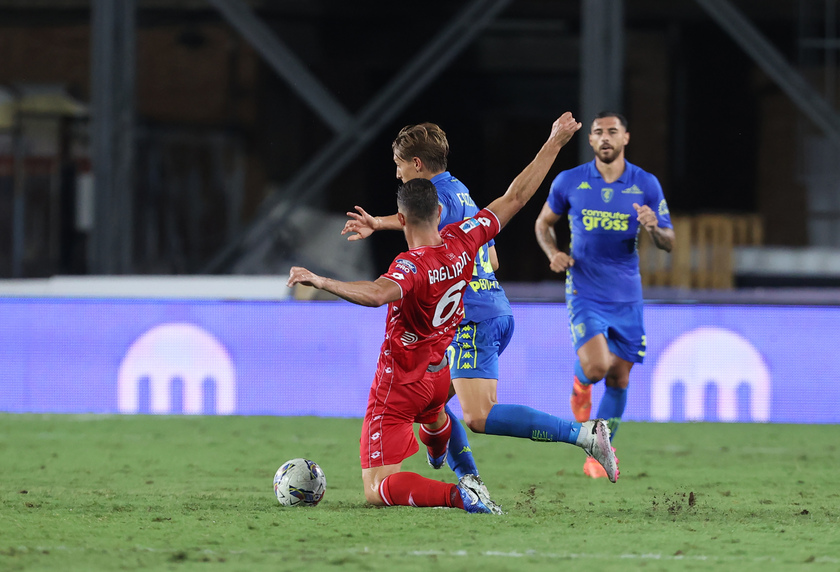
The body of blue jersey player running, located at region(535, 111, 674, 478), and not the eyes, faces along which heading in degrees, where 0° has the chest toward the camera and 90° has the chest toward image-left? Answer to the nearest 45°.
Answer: approximately 0°

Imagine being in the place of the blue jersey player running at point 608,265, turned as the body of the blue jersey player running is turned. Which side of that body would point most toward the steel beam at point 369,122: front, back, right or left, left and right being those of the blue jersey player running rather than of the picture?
back

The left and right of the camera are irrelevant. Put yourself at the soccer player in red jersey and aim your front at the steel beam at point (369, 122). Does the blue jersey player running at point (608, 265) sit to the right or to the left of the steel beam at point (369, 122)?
right

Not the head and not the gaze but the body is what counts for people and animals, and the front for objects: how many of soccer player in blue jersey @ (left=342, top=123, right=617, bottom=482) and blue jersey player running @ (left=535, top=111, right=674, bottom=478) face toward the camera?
1

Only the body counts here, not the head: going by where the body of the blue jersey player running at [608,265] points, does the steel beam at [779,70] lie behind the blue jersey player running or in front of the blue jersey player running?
behind

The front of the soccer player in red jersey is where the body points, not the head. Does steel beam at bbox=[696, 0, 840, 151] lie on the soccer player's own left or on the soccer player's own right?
on the soccer player's own right

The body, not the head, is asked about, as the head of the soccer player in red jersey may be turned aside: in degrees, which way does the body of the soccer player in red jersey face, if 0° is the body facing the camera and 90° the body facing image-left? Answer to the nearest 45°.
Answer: approximately 135°

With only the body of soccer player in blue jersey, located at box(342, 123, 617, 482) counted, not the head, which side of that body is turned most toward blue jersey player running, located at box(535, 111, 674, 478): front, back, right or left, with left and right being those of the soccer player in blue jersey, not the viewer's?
right

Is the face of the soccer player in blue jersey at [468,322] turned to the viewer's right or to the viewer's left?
to the viewer's left

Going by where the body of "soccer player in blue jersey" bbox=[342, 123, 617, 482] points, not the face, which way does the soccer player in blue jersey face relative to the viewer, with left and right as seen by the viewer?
facing away from the viewer and to the left of the viewer
